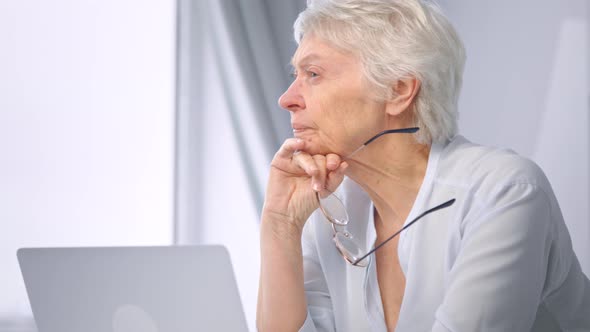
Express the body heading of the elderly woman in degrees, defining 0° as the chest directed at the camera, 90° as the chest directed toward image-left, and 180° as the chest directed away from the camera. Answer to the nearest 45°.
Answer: approximately 45°

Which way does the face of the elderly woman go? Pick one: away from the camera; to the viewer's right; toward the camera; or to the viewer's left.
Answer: to the viewer's left
